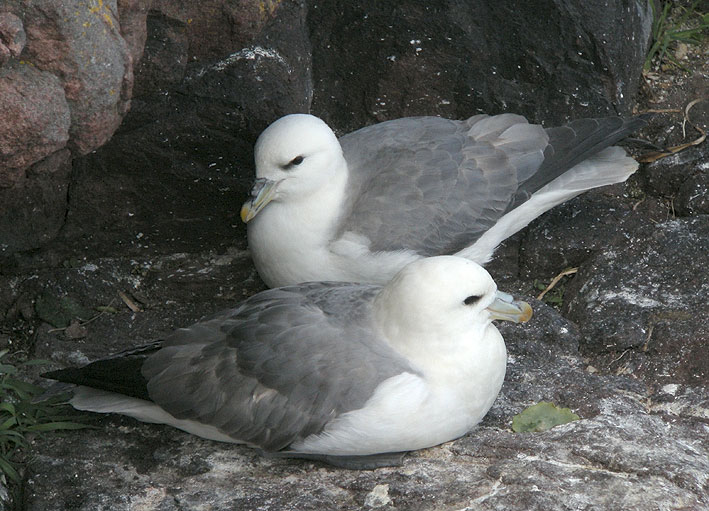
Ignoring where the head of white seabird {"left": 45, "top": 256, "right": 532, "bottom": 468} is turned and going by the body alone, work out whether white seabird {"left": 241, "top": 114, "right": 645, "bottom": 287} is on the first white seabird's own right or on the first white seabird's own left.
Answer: on the first white seabird's own left

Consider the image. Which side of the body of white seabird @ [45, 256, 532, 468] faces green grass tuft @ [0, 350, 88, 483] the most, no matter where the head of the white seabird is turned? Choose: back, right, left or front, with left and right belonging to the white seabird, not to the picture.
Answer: back

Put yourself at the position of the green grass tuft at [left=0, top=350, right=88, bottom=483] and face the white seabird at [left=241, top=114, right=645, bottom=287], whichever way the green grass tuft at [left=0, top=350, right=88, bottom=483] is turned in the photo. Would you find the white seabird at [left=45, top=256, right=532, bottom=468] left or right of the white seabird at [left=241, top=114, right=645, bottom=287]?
right

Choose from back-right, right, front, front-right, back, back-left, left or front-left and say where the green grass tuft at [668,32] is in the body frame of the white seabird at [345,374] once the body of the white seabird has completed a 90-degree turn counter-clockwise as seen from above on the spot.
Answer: front-right

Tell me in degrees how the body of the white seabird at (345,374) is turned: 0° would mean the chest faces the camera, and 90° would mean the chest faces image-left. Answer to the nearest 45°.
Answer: approximately 270°
